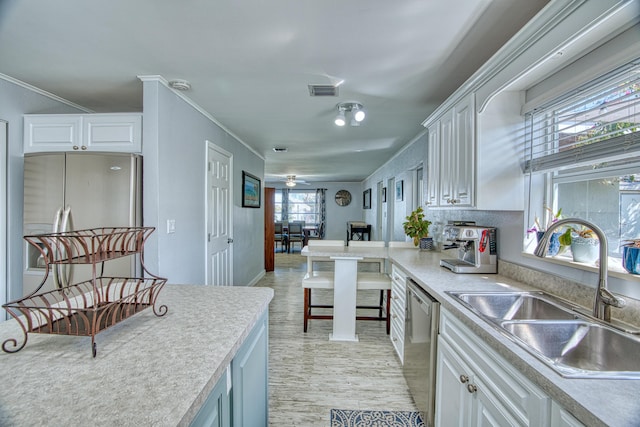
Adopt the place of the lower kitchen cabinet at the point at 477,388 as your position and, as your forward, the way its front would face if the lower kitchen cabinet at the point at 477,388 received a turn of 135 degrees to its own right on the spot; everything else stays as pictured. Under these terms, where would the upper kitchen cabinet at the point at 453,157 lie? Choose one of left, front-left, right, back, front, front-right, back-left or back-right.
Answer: front

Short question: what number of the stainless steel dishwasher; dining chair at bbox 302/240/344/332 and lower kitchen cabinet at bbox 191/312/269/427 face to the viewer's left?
1

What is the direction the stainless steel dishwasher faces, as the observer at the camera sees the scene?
facing to the left of the viewer

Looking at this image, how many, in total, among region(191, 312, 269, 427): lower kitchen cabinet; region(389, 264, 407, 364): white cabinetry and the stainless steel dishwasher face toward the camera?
0

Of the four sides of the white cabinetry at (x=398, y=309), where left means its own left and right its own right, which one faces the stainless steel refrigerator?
front

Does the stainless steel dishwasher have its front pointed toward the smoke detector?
yes

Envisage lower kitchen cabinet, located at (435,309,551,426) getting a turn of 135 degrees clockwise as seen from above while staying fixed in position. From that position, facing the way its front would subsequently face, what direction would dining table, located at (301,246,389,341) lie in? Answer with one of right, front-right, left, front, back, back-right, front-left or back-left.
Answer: front-left

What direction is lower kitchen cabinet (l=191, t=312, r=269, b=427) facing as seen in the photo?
to the viewer's right

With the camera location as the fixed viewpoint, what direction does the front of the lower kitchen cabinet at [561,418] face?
facing the viewer and to the left of the viewer

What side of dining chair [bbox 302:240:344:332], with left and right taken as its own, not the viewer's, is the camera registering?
front

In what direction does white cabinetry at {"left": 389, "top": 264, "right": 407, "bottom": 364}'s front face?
to the viewer's left

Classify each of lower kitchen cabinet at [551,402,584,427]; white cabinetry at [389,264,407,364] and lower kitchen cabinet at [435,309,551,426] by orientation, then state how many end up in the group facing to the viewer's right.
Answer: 0

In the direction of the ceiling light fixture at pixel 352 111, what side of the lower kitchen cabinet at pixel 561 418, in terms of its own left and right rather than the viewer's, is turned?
right
